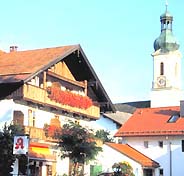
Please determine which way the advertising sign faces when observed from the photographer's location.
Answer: facing the viewer
